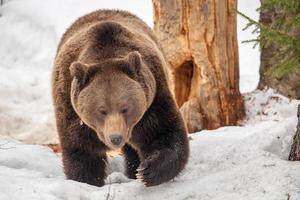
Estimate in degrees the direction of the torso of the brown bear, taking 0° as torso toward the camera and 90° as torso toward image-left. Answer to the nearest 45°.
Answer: approximately 0°

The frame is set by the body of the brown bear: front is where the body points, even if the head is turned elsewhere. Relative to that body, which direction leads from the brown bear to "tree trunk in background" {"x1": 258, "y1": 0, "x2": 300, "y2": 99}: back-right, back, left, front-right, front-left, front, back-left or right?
back-left

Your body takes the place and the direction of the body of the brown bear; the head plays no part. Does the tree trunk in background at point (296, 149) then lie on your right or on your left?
on your left

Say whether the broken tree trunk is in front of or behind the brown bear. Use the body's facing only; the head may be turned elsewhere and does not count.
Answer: behind
